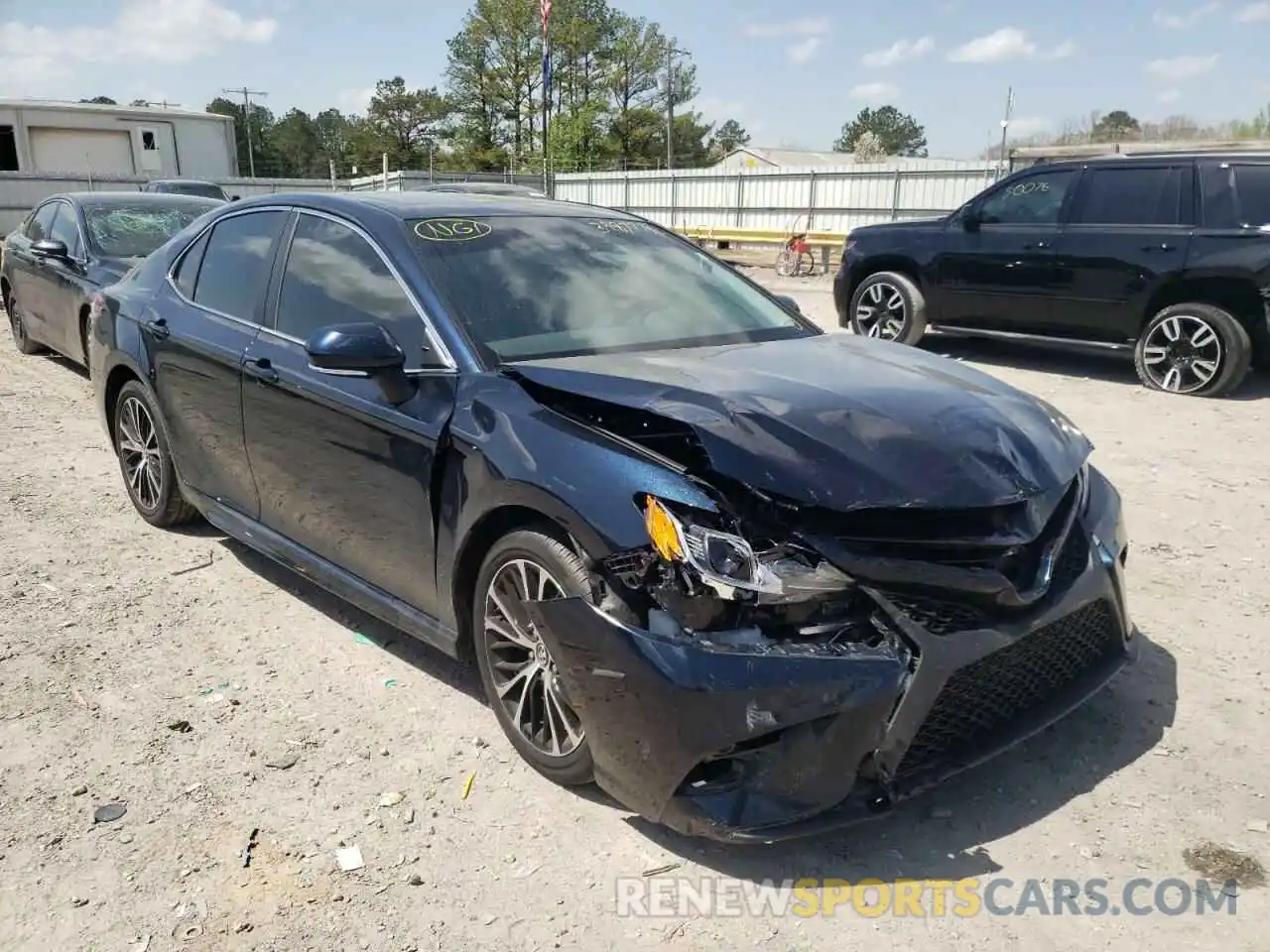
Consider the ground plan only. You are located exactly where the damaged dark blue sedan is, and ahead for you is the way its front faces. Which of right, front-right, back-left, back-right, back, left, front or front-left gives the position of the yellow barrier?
back-left

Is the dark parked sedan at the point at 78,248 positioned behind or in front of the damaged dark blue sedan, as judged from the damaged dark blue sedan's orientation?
behind

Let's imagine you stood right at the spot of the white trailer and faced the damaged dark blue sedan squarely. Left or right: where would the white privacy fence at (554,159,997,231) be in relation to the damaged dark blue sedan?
left

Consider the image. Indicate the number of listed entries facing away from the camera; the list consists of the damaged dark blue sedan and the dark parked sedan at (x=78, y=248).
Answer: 0

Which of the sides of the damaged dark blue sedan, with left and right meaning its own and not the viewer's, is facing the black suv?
left

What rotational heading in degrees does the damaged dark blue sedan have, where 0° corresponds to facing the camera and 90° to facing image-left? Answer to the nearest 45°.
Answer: approximately 315°

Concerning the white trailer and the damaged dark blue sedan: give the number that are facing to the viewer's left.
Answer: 0
